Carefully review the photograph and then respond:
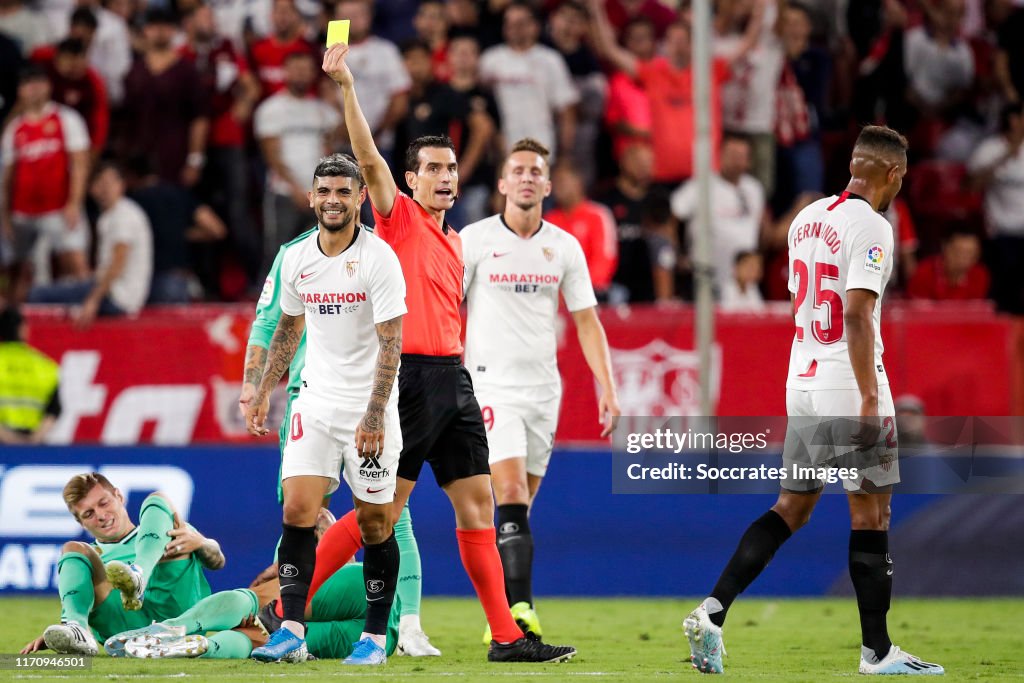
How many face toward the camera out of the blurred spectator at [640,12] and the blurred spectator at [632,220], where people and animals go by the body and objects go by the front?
2

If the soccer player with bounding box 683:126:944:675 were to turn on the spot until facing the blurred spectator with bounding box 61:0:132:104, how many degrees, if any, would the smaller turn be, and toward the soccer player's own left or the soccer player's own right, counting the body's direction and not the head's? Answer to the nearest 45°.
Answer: approximately 90° to the soccer player's own left

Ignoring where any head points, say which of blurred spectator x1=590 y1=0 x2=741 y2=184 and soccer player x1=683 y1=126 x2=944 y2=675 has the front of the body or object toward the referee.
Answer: the blurred spectator

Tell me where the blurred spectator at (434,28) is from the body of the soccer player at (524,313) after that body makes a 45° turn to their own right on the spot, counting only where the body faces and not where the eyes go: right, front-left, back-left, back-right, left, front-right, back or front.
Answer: back-right

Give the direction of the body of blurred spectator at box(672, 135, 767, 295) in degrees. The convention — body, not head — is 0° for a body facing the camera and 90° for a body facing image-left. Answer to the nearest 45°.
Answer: approximately 0°

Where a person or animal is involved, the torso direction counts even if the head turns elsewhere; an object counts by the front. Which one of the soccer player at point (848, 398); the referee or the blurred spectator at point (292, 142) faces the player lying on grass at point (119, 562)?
the blurred spectator

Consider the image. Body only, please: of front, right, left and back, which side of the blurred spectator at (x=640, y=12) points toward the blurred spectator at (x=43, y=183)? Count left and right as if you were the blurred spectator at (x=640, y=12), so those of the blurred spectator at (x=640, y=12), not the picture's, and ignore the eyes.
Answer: right

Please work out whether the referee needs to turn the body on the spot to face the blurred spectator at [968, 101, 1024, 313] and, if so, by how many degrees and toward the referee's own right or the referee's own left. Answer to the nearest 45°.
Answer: approximately 90° to the referee's own left
